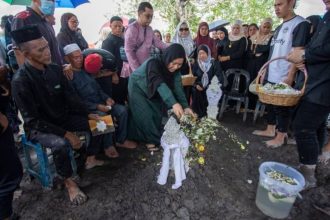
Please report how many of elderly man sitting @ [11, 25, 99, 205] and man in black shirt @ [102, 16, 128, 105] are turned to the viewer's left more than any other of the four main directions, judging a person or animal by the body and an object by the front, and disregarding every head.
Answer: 0

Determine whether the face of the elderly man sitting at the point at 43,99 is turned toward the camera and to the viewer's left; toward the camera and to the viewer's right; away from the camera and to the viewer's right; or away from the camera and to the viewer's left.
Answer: toward the camera and to the viewer's right

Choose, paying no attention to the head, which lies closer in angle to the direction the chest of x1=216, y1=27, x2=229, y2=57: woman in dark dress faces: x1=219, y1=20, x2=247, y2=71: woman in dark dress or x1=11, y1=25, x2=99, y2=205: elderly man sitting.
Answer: the elderly man sitting

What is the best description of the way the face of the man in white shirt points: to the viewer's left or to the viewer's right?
to the viewer's left

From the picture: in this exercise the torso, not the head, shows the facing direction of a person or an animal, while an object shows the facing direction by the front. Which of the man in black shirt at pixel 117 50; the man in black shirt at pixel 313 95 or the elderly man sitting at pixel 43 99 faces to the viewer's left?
the man in black shirt at pixel 313 95

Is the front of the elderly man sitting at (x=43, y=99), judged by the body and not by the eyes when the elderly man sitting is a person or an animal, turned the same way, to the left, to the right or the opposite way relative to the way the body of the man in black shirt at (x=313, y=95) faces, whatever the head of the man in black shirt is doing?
the opposite way

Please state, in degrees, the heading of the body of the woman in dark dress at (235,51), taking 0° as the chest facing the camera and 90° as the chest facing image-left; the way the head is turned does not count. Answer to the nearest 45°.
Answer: approximately 45°

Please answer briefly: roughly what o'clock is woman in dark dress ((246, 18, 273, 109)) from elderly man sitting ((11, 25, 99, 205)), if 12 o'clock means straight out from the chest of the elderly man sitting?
The woman in dark dress is roughly at 10 o'clock from the elderly man sitting.

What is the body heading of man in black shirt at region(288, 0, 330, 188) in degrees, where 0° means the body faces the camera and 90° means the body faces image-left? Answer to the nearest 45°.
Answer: approximately 90°

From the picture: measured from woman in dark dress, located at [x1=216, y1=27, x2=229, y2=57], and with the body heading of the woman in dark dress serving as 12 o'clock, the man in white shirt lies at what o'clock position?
The man in white shirt is roughly at 10 o'clock from the woman in dark dress.

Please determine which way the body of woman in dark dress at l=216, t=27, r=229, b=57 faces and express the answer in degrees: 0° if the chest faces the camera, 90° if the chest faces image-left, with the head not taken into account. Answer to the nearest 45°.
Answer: approximately 45°

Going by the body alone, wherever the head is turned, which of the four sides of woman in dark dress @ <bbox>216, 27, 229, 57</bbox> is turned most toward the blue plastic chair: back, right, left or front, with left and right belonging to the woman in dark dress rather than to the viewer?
front

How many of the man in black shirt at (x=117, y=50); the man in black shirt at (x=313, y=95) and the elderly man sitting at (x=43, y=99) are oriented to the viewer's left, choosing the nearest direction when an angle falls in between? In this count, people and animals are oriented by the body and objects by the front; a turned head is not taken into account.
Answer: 1

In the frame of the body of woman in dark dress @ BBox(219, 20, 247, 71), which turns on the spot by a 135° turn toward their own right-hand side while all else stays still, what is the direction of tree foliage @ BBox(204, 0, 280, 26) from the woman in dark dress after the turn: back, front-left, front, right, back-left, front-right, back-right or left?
front
